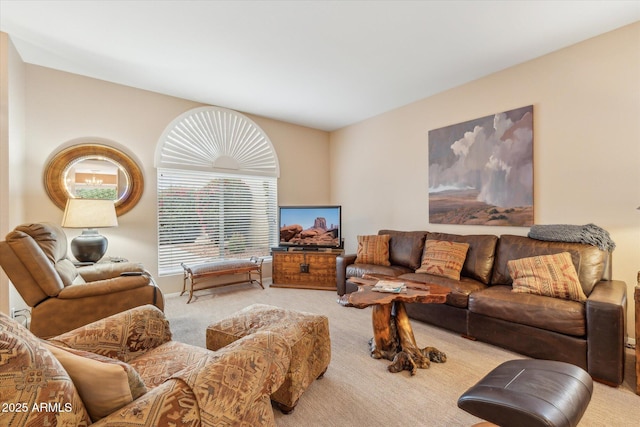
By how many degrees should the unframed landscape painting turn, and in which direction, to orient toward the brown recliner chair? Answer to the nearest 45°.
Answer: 0° — it already faces it

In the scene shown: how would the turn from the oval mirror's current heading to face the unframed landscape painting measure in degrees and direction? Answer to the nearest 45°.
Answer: approximately 45° to its left

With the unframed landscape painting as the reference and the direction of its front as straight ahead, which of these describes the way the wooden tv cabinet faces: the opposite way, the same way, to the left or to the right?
to the left

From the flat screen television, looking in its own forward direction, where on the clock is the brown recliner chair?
The brown recliner chair is roughly at 1 o'clock from the flat screen television.

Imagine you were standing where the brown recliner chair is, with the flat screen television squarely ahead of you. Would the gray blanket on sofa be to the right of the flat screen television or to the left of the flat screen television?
right

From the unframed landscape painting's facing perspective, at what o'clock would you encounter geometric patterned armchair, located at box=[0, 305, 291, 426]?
The geometric patterned armchair is roughly at 11 o'clock from the unframed landscape painting.
